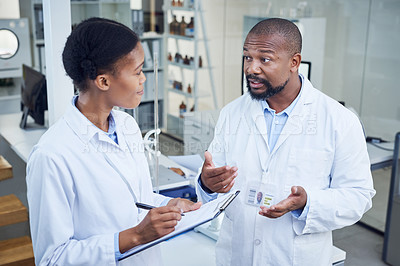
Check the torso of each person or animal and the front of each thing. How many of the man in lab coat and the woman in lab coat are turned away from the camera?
0

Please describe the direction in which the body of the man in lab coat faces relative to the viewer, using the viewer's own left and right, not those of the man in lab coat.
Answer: facing the viewer and to the left of the viewer

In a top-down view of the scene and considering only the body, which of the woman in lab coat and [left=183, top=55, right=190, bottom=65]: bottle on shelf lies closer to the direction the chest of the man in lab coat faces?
the woman in lab coat

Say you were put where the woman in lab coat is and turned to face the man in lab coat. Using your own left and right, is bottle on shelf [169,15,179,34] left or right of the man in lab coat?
left

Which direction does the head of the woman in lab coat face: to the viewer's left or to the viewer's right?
to the viewer's right

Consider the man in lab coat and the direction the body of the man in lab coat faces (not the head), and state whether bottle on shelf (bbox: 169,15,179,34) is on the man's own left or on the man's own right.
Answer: on the man's own right

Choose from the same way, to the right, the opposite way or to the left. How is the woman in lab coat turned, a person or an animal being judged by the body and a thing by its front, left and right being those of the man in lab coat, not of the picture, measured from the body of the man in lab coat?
to the left

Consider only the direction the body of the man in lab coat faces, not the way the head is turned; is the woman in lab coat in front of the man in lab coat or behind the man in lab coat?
in front

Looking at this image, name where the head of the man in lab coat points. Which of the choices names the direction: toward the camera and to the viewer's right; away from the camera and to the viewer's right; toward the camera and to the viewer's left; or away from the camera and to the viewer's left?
toward the camera and to the viewer's left
